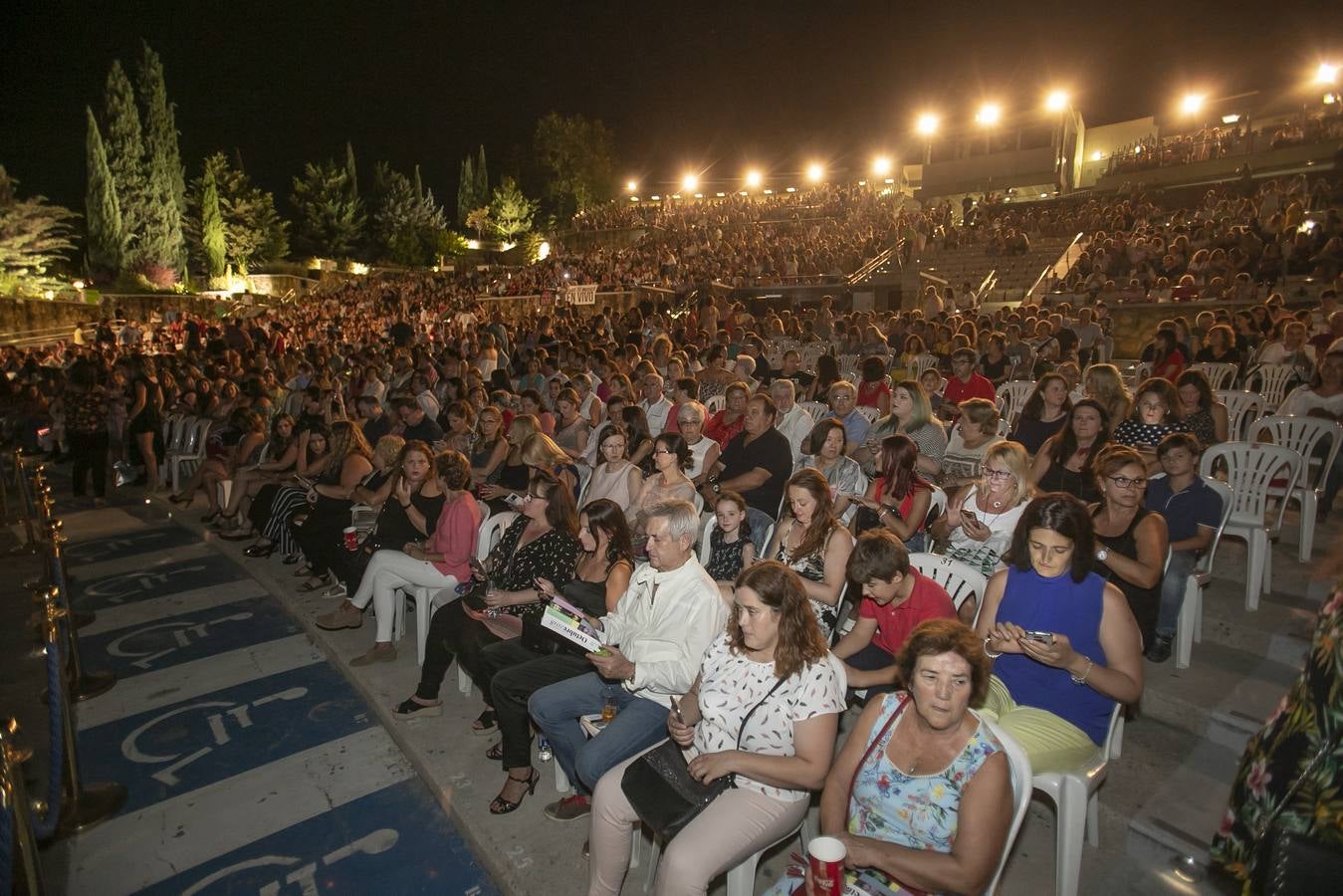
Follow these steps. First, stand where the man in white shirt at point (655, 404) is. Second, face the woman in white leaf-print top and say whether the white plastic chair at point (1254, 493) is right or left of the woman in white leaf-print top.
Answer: left

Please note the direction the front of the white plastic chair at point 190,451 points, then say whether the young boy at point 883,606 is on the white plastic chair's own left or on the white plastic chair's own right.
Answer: on the white plastic chair's own left

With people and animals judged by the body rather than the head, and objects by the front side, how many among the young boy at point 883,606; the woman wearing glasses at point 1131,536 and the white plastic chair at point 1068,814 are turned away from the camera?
0

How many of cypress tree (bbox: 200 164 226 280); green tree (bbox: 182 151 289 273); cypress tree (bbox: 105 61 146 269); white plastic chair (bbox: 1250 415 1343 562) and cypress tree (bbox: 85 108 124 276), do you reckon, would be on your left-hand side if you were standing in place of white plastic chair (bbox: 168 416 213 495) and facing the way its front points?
1

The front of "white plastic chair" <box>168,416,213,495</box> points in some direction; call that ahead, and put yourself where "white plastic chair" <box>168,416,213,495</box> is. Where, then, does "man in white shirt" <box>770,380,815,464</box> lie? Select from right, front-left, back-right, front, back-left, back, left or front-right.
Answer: left

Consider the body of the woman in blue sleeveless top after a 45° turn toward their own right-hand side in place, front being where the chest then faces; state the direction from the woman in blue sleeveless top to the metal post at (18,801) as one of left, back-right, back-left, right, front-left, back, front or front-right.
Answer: front-left

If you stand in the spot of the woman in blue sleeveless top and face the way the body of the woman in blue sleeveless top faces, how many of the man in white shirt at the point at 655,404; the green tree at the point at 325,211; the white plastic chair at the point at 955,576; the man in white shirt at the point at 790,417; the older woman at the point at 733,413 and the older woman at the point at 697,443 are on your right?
6

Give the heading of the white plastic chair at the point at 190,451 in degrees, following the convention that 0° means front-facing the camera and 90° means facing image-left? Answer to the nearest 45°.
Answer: approximately 45°

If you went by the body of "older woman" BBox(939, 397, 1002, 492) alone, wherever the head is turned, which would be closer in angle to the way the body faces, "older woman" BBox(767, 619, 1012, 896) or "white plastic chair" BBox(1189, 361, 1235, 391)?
the older woman

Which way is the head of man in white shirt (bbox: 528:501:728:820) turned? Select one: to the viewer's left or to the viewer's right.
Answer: to the viewer's left

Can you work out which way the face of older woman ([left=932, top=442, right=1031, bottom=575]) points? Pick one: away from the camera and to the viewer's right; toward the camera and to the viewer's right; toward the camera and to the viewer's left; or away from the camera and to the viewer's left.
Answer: toward the camera and to the viewer's left

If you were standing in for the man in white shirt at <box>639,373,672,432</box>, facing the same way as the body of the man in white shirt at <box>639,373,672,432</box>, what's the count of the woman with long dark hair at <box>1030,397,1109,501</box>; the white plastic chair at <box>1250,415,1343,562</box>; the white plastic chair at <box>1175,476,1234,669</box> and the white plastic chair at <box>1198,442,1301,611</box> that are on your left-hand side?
4

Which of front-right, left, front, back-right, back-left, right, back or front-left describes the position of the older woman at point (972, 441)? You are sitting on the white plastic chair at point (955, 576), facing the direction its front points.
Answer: back-right

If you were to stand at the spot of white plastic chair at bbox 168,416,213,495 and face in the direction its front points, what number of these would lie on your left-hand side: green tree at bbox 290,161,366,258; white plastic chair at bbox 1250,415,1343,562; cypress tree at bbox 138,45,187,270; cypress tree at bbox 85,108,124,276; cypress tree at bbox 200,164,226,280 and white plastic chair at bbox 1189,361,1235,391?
2

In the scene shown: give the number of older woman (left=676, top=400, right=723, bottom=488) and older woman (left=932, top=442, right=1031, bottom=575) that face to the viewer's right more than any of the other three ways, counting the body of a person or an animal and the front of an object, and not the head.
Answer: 0
